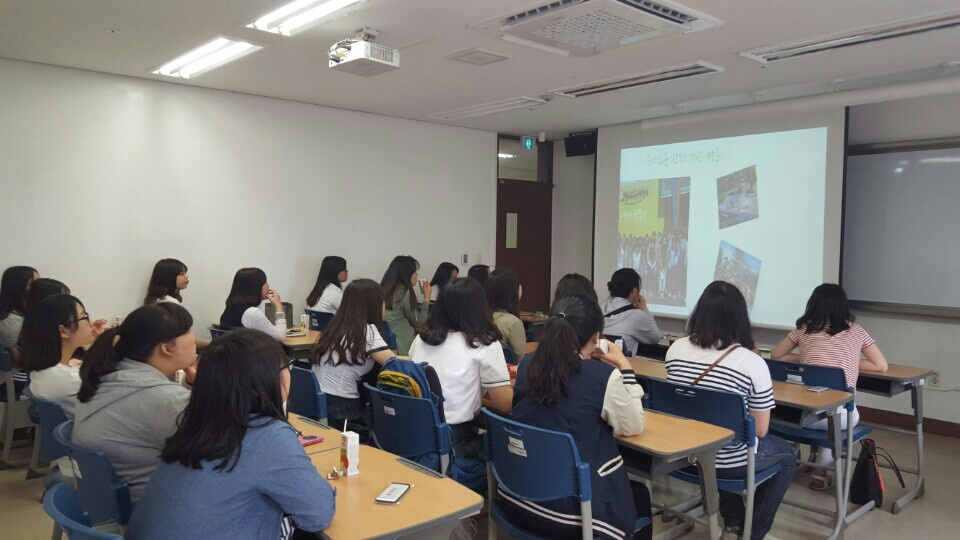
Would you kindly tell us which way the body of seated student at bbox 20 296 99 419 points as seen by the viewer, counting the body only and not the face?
to the viewer's right

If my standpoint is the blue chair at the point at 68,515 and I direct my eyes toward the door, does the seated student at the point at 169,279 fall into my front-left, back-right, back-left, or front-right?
front-left

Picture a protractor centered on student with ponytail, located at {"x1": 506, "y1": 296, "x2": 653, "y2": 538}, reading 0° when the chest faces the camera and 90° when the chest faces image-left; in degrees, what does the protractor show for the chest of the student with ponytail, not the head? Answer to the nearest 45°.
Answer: approximately 225°

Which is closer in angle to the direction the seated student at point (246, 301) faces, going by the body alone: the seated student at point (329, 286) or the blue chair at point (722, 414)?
the seated student

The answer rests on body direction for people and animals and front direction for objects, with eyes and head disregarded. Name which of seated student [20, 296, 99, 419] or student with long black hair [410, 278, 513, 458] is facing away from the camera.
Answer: the student with long black hair

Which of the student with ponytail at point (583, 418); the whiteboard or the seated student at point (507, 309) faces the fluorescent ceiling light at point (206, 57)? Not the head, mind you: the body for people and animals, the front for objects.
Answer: the whiteboard

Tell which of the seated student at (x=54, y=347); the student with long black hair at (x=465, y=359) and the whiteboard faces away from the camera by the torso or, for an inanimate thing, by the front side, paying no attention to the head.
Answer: the student with long black hair

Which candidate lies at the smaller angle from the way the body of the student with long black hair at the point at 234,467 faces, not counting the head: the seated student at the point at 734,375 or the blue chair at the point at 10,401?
the seated student

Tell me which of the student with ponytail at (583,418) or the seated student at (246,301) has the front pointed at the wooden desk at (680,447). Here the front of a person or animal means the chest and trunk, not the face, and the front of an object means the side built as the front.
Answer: the student with ponytail

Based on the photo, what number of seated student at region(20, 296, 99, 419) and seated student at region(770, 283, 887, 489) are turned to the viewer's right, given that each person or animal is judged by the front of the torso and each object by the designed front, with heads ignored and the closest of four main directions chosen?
1

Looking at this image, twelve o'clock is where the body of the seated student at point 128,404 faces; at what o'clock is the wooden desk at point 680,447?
The wooden desk is roughly at 2 o'clock from the seated student.

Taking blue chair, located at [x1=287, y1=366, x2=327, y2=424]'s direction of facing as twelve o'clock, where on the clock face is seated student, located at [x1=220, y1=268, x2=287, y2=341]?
The seated student is roughly at 10 o'clock from the blue chair.

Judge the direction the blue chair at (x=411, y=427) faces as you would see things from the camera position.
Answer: facing away from the viewer and to the right of the viewer

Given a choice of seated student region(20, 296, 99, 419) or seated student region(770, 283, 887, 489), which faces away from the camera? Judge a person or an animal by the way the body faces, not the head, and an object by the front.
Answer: seated student region(770, 283, 887, 489)

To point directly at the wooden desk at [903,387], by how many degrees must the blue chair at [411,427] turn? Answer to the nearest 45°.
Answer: approximately 45° to its right

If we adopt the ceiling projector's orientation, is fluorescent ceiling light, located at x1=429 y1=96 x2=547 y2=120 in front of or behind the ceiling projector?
in front

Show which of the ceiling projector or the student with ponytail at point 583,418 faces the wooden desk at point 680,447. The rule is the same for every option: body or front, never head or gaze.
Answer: the student with ponytail
